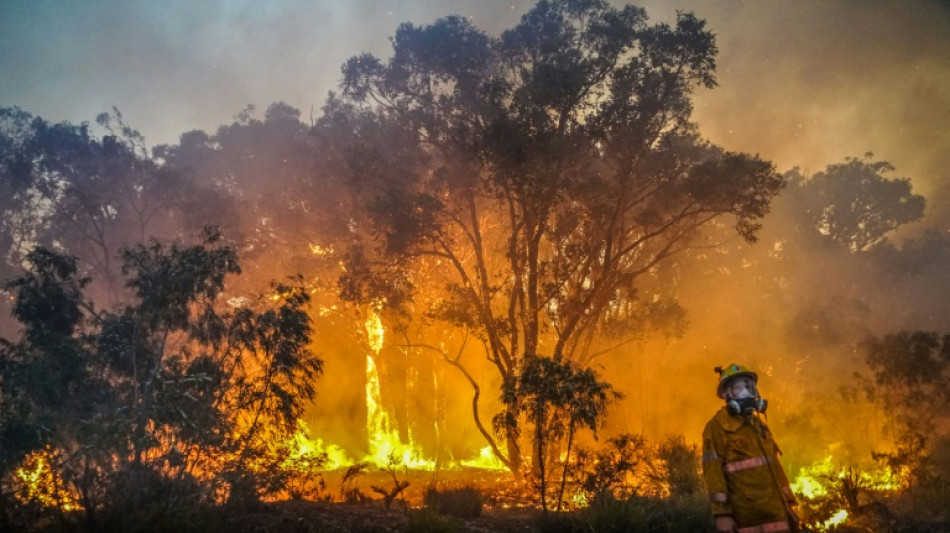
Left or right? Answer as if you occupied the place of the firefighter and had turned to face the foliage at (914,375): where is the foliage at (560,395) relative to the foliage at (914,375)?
left

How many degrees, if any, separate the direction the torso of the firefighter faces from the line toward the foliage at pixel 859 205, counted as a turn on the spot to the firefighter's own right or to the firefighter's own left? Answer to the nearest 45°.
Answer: approximately 135° to the firefighter's own left

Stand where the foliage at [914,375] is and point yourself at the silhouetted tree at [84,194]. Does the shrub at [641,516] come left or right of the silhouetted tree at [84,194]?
left

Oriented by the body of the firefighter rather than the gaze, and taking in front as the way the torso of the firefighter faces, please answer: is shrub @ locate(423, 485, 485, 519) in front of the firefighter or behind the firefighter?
behind

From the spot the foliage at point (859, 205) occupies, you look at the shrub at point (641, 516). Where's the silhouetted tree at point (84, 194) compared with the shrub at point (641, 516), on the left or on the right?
right

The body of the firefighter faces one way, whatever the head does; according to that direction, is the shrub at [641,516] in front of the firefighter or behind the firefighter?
behind

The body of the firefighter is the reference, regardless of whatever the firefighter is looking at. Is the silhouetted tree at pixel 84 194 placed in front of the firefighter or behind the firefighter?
behind

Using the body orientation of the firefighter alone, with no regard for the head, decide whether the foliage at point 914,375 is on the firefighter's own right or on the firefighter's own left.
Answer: on the firefighter's own left
